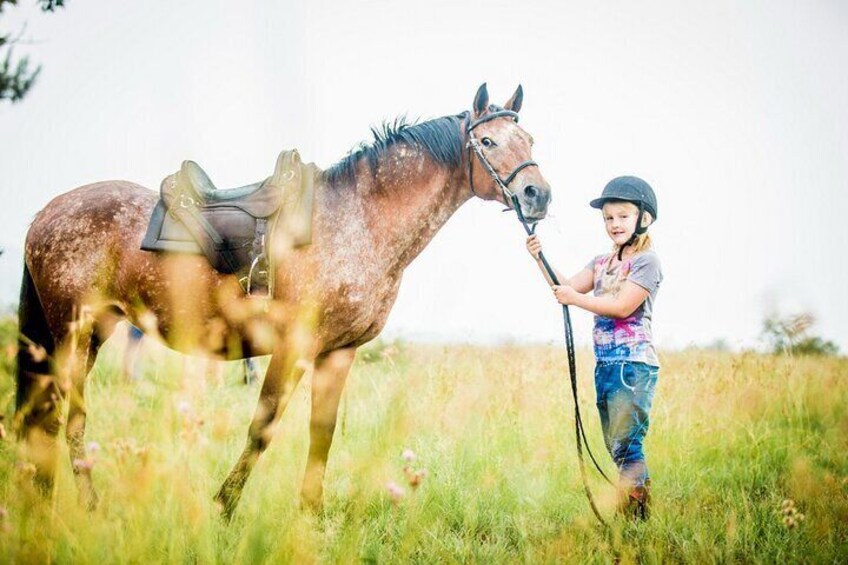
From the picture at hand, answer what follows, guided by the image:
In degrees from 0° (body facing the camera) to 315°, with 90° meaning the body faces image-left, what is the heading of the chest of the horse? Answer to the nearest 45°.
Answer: approximately 270°

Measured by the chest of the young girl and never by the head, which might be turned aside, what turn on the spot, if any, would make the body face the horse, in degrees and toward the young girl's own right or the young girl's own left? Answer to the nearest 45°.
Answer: approximately 45° to the young girl's own right

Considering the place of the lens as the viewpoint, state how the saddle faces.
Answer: facing to the right of the viewer

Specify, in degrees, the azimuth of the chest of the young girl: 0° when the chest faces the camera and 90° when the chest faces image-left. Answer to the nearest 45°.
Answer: approximately 45°

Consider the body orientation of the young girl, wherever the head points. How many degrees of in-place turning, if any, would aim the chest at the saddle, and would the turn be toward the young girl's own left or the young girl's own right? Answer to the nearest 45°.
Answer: approximately 45° to the young girl's own right

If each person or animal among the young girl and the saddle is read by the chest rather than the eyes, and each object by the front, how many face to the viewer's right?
1

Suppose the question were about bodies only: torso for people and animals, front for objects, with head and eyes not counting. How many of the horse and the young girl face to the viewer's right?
1

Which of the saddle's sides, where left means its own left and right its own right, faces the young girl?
front

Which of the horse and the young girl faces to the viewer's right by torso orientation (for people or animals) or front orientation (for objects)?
the horse
